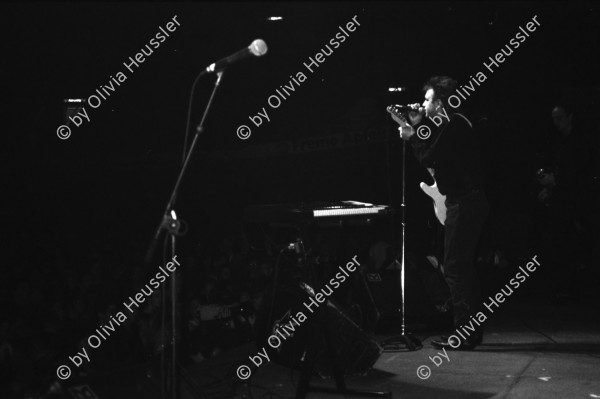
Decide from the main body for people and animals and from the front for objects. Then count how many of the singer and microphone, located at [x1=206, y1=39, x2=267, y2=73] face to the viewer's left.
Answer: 1

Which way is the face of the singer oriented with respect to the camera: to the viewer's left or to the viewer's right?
to the viewer's left

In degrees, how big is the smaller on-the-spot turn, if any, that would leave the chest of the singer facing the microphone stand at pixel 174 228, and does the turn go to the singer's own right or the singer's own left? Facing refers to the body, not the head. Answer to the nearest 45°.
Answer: approximately 45° to the singer's own left

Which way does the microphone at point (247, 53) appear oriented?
to the viewer's right

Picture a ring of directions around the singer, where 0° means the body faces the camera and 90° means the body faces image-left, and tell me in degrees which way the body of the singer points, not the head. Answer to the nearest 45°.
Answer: approximately 90°

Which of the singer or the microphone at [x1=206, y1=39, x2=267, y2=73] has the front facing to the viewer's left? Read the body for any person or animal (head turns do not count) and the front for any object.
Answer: the singer

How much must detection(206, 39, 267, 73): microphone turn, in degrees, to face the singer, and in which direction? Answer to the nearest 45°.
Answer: approximately 45° to its left

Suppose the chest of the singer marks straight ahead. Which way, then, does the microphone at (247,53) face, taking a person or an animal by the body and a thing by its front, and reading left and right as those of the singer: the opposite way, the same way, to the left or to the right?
the opposite way

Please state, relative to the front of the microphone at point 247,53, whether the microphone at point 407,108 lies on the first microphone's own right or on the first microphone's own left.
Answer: on the first microphone's own left
